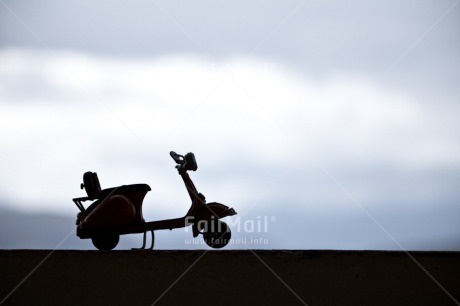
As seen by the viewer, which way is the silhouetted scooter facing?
to the viewer's right
